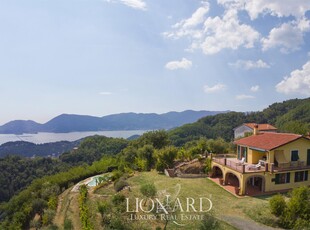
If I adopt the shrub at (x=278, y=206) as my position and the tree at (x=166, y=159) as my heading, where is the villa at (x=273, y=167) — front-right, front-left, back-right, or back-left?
front-right

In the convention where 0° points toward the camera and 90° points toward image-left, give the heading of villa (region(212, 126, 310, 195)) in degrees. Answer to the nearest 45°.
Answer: approximately 45°

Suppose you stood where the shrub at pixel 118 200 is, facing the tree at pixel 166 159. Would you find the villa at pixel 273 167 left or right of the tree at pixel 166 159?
right

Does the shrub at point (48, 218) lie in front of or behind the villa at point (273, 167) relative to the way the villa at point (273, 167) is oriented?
in front

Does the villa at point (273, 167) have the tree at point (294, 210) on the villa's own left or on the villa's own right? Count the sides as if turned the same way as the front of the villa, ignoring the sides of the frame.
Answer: on the villa's own left

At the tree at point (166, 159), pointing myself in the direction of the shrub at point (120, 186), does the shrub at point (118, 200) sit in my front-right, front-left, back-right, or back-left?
front-left

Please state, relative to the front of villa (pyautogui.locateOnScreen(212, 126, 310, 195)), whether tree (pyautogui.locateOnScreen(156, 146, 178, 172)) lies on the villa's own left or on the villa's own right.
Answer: on the villa's own right

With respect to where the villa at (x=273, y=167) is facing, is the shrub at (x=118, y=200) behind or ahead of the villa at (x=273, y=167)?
ahead

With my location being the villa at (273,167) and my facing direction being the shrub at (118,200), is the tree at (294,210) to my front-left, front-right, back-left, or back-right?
front-left

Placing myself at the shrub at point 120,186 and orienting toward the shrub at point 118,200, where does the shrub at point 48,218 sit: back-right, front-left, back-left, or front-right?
front-right

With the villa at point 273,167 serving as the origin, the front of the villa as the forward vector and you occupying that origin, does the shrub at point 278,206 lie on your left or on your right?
on your left
